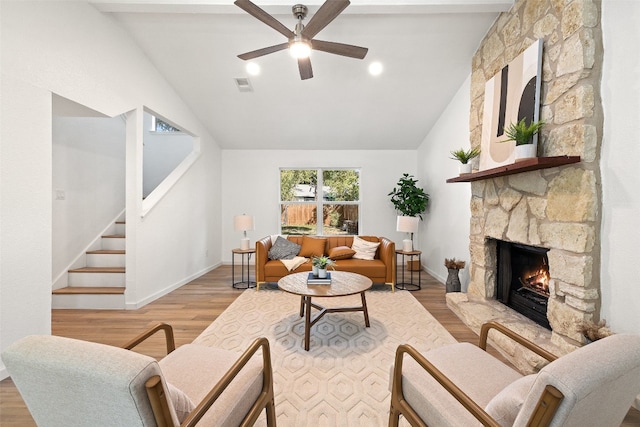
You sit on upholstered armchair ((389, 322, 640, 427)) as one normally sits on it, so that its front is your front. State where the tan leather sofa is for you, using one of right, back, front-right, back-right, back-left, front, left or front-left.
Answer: front

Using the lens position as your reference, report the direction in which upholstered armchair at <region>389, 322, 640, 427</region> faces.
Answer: facing away from the viewer and to the left of the viewer

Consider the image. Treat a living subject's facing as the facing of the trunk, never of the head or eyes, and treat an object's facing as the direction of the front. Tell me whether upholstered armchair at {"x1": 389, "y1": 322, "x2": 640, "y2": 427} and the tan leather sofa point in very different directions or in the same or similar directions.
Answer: very different directions

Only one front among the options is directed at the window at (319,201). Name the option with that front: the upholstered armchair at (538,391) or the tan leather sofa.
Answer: the upholstered armchair

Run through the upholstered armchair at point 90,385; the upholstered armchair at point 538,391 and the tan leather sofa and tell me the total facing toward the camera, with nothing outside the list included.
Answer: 1

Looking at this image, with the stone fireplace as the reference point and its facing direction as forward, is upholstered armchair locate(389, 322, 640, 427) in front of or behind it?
in front

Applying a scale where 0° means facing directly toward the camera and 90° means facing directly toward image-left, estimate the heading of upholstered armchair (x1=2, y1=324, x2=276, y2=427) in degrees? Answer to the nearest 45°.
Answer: approximately 225°

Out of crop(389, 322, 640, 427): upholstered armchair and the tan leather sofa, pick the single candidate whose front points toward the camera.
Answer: the tan leather sofa

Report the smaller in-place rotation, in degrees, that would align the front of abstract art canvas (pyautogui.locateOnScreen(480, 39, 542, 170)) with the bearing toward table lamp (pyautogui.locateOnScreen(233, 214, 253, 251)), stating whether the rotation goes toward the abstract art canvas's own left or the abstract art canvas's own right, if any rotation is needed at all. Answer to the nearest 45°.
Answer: approximately 45° to the abstract art canvas's own right

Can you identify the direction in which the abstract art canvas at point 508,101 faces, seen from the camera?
facing the viewer and to the left of the viewer

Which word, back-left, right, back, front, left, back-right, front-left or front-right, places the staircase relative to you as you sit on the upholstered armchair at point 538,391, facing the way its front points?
front-left

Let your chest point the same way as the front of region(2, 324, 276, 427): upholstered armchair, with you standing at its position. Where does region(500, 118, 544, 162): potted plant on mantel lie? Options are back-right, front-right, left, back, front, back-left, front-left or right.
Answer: front-right

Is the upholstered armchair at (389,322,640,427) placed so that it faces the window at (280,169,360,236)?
yes

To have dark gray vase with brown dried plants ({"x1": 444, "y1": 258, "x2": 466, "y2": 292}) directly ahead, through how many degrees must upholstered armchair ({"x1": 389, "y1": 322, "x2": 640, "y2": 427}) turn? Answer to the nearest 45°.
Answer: approximately 45° to its right

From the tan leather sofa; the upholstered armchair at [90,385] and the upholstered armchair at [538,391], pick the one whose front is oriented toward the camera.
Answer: the tan leather sofa

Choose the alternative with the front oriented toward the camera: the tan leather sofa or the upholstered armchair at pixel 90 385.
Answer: the tan leather sofa

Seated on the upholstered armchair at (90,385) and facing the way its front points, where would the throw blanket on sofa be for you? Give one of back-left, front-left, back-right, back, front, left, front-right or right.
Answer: front

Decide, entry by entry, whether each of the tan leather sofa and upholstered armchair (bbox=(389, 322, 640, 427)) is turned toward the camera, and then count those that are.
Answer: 1

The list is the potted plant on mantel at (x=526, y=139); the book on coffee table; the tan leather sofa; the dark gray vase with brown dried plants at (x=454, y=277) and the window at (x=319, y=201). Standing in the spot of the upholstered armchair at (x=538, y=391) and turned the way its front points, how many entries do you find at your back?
0

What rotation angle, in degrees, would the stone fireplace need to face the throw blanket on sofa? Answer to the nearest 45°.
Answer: approximately 45° to its right

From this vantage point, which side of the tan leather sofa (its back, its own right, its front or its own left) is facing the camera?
front

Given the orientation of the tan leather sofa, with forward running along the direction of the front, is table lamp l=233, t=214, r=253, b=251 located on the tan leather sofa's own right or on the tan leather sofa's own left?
on the tan leather sofa's own right
